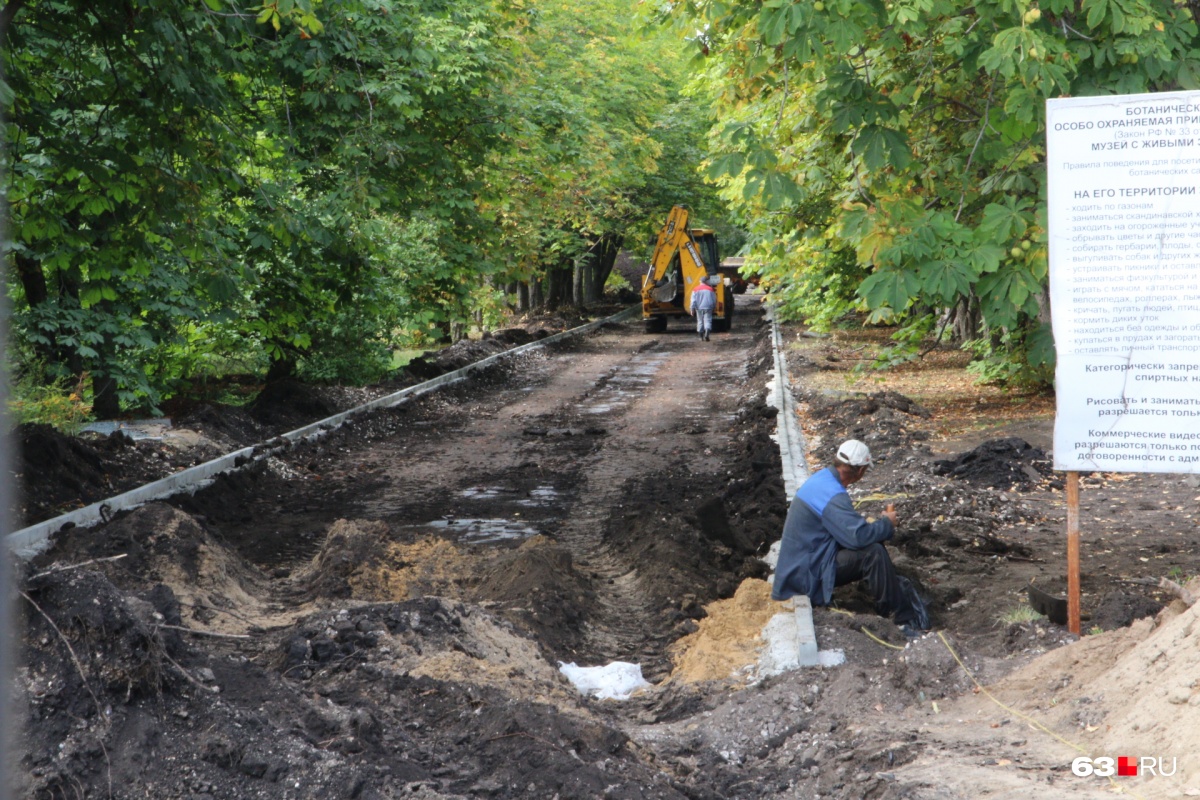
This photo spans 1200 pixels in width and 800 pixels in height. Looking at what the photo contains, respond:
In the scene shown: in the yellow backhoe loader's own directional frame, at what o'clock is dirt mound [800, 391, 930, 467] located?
The dirt mound is roughly at 6 o'clock from the yellow backhoe loader.

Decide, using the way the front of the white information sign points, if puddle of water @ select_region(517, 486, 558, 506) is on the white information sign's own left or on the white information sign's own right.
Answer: on the white information sign's own right

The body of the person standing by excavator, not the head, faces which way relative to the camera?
away from the camera

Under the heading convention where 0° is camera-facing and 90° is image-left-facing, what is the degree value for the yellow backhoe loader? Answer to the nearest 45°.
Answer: approximately 180°

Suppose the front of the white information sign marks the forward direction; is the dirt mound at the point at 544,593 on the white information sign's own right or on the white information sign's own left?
on the white information sign's own right

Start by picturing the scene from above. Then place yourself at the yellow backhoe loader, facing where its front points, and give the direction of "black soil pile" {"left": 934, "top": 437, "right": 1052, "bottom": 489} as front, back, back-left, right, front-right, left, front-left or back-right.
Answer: back

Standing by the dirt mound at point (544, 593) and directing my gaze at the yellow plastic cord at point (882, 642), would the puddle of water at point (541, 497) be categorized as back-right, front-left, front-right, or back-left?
back-left

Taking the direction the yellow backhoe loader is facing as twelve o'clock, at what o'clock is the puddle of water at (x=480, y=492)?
The puddle of water is roughly at 6 o'clock from the yellow backhoe loader.

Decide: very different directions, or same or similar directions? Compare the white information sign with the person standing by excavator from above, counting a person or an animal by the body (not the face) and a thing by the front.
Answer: very different directions

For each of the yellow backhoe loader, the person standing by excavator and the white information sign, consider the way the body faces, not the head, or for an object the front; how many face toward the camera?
1

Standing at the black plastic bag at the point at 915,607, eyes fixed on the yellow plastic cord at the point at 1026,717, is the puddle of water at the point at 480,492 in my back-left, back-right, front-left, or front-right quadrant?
back-right

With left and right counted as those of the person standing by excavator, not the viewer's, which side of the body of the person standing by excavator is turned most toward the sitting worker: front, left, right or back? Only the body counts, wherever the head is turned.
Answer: back

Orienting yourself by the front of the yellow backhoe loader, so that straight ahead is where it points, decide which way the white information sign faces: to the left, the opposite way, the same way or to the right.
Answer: the opposite way
